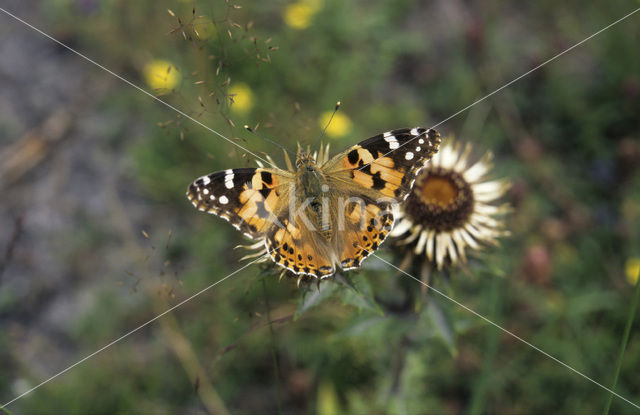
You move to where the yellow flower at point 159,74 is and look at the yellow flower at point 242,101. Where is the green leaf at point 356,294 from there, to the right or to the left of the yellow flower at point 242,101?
right

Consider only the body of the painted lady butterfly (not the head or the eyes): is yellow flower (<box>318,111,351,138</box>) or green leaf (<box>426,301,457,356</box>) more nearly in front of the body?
the yellow flower

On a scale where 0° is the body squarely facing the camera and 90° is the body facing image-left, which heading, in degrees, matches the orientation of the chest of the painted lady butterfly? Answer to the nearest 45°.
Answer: approximately 180°

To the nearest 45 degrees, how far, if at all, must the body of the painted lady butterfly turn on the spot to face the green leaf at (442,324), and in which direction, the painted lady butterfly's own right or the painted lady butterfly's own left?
approximately 90° to the painted lady butterfly's own right

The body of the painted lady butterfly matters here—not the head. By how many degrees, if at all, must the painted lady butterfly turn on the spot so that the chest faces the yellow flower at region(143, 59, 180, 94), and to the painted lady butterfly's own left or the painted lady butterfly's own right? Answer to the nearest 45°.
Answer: approximately 45° to the painted lady butterfly's own left

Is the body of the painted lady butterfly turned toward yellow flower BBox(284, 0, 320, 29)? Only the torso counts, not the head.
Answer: yes

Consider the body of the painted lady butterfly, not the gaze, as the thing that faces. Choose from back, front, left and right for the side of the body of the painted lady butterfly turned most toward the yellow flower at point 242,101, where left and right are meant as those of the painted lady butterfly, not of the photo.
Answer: front

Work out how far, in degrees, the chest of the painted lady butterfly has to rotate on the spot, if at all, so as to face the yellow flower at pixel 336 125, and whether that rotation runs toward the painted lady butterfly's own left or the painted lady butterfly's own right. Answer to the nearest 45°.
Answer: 0° — it already faces it

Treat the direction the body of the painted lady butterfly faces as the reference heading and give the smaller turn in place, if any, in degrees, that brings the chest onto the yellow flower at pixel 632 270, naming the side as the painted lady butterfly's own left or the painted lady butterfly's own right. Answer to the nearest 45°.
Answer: approximately 45° to the painted lady butterfly's own right
